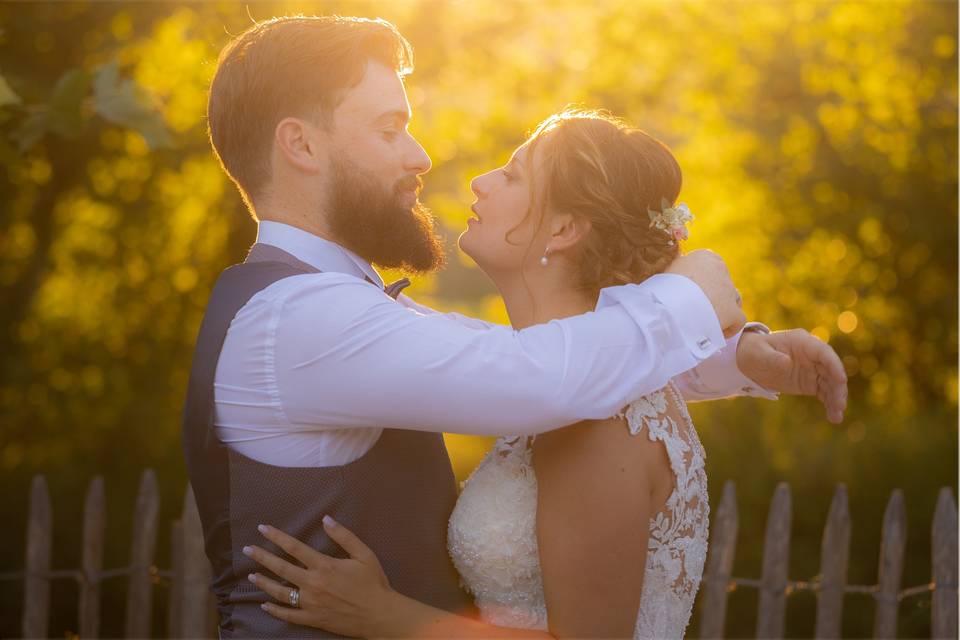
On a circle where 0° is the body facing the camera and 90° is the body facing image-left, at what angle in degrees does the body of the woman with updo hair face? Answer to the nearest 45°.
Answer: approximately 90°

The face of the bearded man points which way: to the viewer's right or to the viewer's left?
to the viewer's right

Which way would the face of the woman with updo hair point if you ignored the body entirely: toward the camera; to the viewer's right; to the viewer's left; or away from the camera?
to the viewer's left

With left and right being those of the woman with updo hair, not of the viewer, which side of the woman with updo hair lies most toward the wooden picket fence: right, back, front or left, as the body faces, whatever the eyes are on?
right

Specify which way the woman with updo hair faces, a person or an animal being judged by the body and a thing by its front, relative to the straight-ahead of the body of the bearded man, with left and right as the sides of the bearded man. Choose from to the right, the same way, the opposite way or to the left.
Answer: the opposite way

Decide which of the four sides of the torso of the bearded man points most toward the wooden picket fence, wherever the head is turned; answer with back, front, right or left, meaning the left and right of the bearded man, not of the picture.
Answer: left

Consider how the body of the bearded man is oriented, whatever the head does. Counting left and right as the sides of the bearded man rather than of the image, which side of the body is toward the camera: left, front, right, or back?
right
